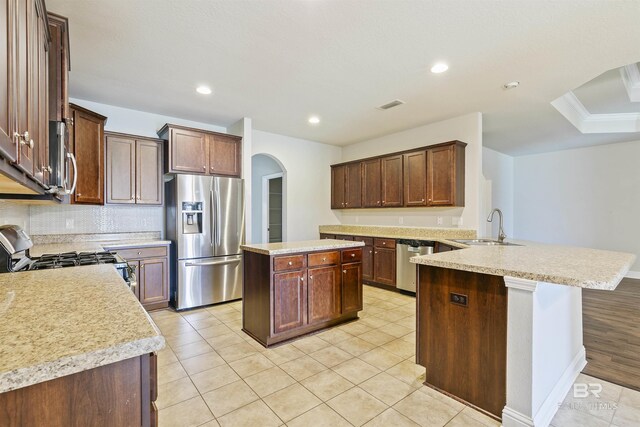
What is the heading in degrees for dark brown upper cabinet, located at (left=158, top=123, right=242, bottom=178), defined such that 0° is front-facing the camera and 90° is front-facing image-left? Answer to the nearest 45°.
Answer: approximately 315°

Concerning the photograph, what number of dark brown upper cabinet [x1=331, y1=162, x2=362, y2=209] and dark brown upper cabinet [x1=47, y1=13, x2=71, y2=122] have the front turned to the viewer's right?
1

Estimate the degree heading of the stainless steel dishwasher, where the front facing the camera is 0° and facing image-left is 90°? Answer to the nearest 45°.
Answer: approximately 45°

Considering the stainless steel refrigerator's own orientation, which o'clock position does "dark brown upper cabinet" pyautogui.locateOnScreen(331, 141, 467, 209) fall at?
The dark brown upper cabinet is roughly at 11 o'clock from the stainless steel refrigerator.

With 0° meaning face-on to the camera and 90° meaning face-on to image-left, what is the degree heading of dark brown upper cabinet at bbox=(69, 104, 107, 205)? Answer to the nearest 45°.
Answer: approximately 315°

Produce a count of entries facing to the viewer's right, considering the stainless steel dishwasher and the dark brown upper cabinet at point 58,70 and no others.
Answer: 1

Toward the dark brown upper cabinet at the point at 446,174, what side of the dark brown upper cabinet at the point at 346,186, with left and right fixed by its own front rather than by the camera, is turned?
left

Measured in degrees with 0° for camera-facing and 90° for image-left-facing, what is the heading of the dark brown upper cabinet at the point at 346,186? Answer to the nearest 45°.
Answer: approximately 45°
